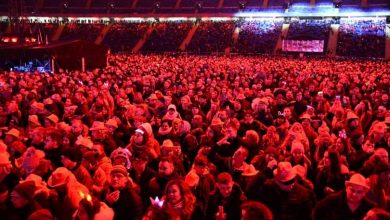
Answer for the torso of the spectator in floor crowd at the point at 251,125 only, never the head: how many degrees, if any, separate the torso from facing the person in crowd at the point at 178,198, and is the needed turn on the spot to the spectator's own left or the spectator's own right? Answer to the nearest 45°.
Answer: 0° — they already face them

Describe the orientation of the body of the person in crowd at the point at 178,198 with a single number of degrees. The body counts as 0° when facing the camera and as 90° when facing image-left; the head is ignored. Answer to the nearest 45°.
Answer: approximately 45°

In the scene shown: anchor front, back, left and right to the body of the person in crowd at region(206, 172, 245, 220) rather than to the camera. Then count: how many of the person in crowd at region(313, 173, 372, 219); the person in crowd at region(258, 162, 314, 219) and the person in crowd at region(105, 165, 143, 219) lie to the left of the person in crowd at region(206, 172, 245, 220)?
2

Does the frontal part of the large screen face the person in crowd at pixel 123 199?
yes

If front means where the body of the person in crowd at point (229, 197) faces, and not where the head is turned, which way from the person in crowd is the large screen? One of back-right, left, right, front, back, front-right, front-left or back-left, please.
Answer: back

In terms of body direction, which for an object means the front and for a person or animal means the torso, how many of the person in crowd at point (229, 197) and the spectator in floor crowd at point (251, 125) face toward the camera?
2

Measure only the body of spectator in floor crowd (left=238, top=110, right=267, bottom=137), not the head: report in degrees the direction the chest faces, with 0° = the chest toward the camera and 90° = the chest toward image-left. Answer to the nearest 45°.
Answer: approximately 0°

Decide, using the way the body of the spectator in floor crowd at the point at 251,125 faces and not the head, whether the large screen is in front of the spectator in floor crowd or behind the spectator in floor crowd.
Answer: behind
